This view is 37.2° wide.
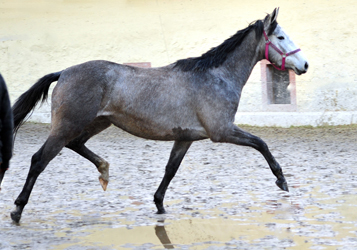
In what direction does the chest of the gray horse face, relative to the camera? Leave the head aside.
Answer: to the viewer's right
